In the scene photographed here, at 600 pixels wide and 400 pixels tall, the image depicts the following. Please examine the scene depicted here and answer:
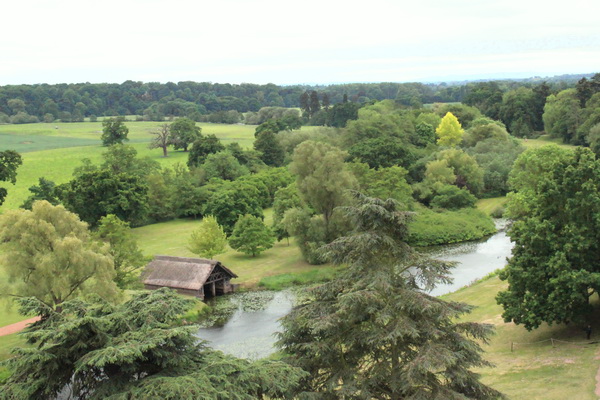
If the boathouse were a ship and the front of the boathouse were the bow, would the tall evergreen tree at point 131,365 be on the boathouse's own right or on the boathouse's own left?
on the boathouse's own right

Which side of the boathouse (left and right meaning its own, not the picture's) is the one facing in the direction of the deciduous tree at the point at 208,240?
left

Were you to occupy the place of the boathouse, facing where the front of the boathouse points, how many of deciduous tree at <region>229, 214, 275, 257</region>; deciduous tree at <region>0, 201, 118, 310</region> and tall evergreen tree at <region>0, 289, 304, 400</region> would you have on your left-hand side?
1

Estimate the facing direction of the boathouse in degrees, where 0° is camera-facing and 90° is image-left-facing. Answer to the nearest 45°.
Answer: approximately 315°

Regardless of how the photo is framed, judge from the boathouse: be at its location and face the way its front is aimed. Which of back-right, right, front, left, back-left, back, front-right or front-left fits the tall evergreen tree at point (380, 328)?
front-right
